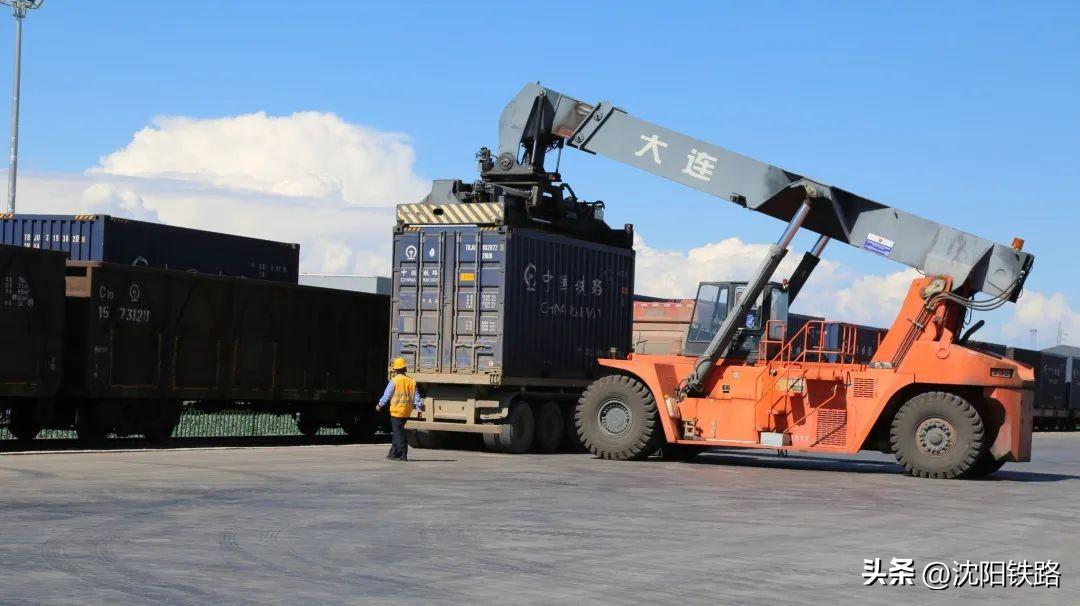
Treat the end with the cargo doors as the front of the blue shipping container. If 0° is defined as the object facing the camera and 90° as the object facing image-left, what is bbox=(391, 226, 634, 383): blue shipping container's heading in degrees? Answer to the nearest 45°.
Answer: approximately 45°

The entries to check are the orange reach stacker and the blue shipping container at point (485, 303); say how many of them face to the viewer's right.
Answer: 0

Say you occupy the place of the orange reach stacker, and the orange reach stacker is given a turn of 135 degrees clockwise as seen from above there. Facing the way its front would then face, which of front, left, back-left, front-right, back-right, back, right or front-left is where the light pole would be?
left

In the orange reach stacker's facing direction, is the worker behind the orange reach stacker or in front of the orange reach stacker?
in front

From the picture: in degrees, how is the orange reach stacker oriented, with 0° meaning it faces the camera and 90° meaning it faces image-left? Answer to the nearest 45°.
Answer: approximately 90°

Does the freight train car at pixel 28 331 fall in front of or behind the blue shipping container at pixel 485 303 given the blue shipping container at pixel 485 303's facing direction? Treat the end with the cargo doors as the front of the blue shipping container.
in front

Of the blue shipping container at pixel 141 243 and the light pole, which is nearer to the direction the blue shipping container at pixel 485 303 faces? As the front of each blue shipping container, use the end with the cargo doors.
the blue shipping container

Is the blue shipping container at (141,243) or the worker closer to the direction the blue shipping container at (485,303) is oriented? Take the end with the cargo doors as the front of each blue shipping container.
the worker
